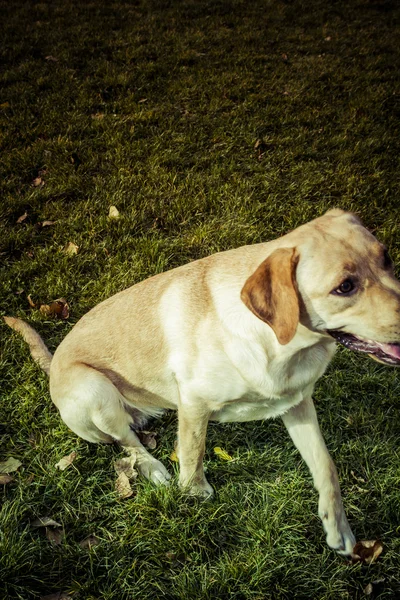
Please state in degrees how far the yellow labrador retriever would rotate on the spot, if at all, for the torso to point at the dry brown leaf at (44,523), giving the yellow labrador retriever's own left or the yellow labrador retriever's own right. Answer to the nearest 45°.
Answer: approximately 135° to the yellow labrador retriever's own right

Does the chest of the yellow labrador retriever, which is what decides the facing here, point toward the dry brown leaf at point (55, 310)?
no

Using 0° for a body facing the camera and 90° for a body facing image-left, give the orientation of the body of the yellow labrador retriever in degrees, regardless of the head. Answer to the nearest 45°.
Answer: approximately 315°

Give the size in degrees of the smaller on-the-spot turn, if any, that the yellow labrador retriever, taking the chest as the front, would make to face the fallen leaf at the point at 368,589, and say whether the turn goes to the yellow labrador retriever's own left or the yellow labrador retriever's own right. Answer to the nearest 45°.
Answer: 0° — it already faces it

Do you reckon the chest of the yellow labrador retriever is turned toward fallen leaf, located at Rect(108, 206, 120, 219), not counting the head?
no

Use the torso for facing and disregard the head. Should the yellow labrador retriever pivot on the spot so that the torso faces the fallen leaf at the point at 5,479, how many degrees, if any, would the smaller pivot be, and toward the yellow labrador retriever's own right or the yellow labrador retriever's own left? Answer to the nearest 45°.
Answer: approximately 135° to the yellow labrador retriever's own right

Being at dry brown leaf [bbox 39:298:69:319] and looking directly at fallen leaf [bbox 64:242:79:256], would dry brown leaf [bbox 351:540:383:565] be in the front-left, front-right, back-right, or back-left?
back-right

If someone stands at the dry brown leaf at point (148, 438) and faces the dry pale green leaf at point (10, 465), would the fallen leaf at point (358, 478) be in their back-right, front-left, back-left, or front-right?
back-left

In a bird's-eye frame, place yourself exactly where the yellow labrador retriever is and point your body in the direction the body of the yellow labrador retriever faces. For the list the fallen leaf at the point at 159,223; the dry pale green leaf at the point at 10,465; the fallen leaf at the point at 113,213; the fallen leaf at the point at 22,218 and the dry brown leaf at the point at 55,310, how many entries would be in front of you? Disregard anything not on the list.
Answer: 0

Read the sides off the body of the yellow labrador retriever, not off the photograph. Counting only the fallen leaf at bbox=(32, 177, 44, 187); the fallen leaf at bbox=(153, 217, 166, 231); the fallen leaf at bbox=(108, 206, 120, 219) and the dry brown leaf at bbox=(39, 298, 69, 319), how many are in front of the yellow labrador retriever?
0

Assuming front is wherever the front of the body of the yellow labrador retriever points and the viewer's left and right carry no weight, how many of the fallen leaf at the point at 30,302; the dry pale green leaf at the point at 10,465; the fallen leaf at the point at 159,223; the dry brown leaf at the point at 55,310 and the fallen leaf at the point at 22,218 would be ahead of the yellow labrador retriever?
0

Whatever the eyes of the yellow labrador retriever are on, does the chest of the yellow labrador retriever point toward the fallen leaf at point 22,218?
no

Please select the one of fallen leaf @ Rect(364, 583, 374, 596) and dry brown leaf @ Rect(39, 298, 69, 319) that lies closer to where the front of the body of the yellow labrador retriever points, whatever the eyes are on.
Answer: the fallen leaf

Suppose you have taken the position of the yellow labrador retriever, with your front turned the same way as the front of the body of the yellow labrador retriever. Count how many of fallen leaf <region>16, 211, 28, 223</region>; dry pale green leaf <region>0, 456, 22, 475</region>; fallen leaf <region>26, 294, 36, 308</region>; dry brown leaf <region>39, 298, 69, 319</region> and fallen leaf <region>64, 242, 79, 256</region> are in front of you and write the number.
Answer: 0

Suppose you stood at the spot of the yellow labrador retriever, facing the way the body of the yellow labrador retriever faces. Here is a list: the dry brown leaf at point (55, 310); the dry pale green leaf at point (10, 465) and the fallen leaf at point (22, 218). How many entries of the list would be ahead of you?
0

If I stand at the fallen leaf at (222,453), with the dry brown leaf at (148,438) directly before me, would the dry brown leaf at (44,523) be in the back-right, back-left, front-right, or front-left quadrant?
front-left
